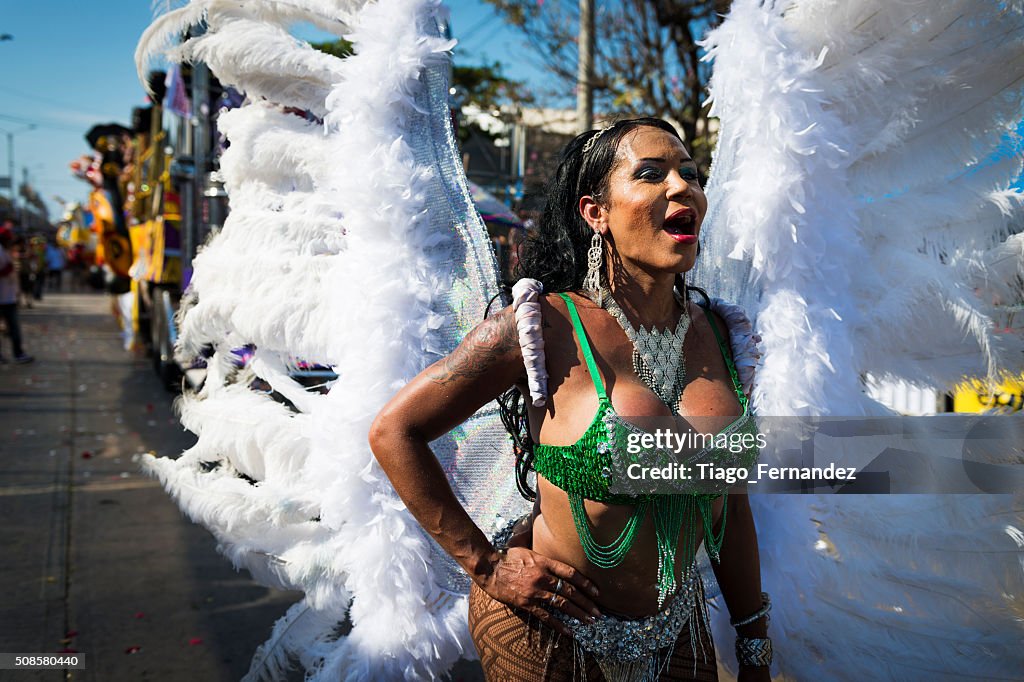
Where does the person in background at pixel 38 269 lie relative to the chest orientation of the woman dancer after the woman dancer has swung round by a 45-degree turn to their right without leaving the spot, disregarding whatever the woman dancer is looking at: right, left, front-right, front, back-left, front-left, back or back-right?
back-right

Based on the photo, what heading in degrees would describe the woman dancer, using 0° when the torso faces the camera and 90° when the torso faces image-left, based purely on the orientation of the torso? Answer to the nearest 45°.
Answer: approximately 315°

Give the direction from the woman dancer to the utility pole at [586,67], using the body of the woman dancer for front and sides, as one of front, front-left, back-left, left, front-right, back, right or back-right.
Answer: back-left

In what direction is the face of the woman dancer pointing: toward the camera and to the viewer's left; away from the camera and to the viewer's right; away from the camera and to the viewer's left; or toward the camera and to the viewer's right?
toward the camera and to the viewer's right

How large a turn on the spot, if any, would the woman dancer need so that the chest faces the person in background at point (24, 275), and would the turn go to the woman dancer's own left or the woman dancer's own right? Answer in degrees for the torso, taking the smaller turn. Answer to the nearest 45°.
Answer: approximately 180°
